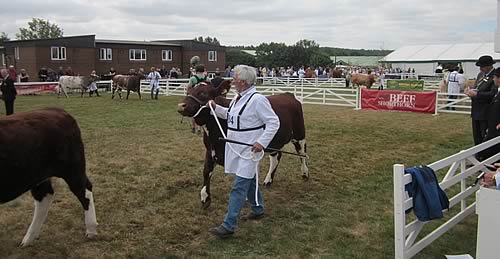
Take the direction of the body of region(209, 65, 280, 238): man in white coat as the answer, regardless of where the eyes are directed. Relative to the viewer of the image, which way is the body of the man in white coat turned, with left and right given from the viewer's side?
facing the viewer and to the left of the viewer

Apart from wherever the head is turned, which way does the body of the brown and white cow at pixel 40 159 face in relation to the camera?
to the viewer's left

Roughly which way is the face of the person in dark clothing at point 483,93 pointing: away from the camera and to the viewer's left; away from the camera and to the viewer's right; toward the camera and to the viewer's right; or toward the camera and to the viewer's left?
toward the camera and to the viewer's left

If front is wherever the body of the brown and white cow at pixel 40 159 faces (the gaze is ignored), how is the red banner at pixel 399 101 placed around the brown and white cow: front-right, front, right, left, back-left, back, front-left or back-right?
back-right

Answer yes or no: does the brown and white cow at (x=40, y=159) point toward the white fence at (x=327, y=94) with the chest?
no

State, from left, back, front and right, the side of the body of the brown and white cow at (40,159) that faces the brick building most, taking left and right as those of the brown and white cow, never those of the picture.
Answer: right

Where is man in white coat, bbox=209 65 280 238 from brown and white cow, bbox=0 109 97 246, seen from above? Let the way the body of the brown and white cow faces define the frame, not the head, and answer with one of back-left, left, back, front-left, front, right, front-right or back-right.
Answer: back

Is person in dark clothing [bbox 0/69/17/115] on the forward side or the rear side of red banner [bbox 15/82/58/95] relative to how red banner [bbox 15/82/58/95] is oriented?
on the forward side

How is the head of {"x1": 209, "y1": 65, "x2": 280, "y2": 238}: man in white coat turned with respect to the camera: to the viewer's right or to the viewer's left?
to the viewer's left

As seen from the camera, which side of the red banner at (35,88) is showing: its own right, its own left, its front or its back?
front
